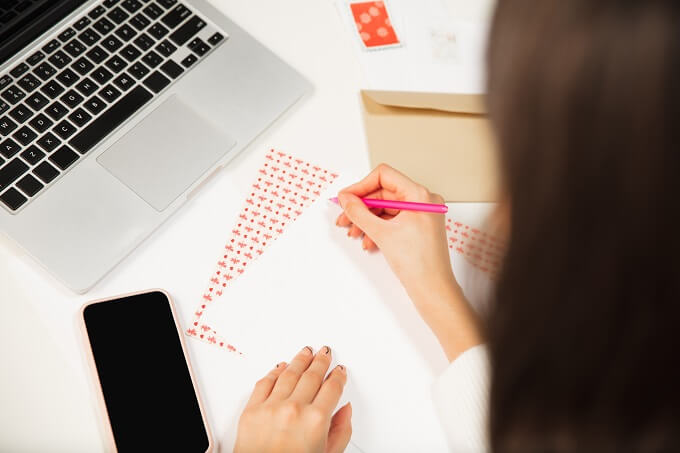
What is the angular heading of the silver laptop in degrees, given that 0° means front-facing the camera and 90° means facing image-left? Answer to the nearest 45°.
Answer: approximately 315°

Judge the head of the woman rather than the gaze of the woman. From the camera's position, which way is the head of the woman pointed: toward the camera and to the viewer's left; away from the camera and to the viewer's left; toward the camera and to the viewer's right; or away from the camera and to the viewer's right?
away from the camera and to the viewer's left

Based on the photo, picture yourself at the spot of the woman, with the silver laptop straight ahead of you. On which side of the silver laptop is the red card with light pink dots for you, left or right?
right

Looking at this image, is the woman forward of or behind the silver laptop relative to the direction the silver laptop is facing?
forward

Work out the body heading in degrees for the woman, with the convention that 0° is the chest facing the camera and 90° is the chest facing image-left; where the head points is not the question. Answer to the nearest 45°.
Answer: approximately 135°

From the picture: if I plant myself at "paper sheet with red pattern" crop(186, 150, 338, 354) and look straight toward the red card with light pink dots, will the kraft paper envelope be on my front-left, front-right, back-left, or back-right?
front-right

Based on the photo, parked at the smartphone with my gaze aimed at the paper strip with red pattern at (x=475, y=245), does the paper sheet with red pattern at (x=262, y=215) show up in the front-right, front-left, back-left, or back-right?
front-left

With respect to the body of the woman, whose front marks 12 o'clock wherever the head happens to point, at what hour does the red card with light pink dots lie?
The red card with light pink dots is roughly at 1 o'clock from the woman.

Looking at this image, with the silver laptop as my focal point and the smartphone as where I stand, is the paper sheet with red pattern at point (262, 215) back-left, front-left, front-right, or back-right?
front-right
